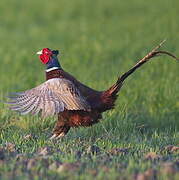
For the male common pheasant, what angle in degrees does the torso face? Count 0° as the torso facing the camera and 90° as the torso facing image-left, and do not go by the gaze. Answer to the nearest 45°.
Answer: approximately 90°
